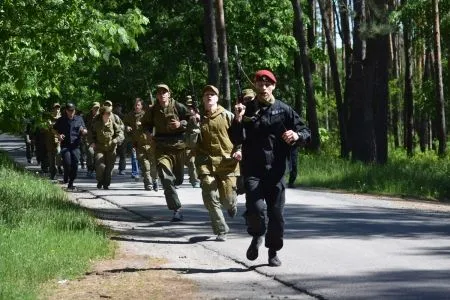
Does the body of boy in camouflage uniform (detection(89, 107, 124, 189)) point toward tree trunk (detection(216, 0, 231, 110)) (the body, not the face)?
no

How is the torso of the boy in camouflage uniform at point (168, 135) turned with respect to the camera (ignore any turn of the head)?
toward the camera

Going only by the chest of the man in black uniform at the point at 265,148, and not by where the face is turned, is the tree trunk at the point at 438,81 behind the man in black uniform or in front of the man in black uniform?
behind

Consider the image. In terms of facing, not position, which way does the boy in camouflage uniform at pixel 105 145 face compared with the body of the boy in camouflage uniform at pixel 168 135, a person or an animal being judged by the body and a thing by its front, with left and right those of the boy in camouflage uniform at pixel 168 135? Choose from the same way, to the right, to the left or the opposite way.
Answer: the same way

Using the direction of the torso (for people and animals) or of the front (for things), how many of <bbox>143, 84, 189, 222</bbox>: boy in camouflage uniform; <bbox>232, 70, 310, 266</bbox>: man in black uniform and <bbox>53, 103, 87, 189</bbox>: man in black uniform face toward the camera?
3

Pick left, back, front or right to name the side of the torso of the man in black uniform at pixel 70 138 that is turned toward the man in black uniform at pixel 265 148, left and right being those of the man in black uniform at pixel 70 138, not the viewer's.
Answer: front

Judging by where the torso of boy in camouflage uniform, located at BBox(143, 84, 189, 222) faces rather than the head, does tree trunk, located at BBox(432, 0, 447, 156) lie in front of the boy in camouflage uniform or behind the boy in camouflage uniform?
behind

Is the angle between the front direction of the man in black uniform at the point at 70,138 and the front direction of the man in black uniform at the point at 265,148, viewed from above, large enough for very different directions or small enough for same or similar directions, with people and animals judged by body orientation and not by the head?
same or similar directions

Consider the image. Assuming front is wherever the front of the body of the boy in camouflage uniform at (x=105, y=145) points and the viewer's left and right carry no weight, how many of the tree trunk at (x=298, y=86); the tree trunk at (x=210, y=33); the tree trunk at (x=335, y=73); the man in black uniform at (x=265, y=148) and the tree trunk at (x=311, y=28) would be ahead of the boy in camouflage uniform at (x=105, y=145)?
1

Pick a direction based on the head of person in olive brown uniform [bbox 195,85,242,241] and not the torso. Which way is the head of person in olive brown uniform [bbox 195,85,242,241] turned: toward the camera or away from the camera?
toward the camera

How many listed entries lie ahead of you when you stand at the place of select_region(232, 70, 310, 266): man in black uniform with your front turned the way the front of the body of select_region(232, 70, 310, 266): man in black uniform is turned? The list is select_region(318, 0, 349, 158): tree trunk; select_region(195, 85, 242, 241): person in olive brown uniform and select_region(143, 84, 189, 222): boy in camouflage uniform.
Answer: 0

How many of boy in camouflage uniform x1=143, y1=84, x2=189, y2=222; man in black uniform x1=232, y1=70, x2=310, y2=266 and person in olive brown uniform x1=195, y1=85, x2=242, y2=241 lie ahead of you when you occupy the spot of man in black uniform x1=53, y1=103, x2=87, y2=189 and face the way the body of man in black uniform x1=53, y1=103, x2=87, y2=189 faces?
3

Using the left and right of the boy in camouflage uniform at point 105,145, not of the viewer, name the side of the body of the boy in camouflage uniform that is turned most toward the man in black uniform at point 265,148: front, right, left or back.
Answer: front

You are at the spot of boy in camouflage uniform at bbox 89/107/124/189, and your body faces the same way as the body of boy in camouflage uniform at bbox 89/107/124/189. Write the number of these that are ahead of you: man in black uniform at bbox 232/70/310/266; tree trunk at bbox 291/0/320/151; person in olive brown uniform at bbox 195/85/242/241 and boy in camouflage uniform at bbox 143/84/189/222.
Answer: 3

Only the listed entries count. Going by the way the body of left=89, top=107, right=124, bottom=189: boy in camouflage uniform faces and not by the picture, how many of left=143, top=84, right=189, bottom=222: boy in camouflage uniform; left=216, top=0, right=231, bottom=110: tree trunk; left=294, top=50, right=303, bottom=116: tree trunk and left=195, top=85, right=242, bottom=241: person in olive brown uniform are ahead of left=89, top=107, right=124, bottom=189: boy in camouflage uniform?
2

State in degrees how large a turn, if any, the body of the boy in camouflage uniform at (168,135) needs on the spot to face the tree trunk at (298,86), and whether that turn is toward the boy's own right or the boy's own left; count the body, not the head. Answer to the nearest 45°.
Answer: approximately 180°

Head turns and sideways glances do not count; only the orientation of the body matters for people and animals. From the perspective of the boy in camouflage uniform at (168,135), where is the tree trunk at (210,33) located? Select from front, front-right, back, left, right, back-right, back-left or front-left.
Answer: back

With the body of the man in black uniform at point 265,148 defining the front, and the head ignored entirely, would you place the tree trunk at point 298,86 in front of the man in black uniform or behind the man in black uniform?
behind

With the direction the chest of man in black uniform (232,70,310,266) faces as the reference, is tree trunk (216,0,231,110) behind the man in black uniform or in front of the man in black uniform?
behind

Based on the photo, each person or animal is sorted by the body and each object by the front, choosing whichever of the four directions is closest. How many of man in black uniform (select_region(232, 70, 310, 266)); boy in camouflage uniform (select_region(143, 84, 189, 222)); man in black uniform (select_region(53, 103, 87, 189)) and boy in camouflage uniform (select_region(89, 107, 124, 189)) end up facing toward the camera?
4

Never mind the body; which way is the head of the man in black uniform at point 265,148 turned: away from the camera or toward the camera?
toward the camera

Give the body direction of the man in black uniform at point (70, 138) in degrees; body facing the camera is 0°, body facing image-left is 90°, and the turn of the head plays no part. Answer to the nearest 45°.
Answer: approximately 0°

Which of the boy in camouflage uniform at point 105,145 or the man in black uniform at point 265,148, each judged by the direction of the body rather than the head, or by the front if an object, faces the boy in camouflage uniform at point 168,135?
the boy in camouflage uniform at point 105,145
